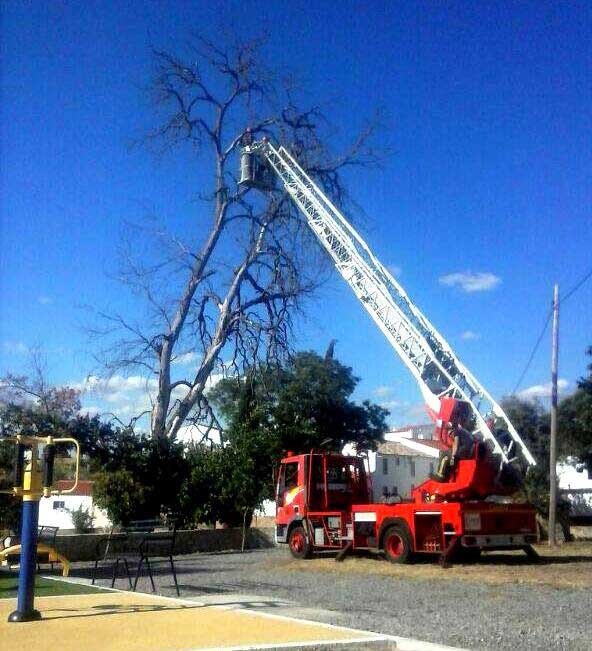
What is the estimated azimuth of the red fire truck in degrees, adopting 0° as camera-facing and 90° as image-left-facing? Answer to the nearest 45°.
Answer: approximately 135°

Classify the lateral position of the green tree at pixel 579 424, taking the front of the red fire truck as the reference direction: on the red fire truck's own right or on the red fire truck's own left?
on the red fire truck's own right

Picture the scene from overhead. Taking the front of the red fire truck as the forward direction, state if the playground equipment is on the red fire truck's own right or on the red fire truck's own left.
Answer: on the red fire truck's own left

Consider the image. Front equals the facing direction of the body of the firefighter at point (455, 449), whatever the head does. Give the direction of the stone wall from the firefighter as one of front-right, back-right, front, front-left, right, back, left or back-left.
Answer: front-right

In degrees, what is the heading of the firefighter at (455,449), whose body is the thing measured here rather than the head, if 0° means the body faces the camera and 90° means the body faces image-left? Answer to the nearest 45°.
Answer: approximately 90°

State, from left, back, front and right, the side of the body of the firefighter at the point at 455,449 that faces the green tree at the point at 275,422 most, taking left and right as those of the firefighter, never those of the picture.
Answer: front

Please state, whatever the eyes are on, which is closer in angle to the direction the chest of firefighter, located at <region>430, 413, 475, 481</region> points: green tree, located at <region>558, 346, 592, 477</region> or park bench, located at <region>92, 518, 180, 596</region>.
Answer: the park bench

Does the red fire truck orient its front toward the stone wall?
yes

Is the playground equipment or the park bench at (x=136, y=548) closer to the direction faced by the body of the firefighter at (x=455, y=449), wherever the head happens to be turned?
the park bench
